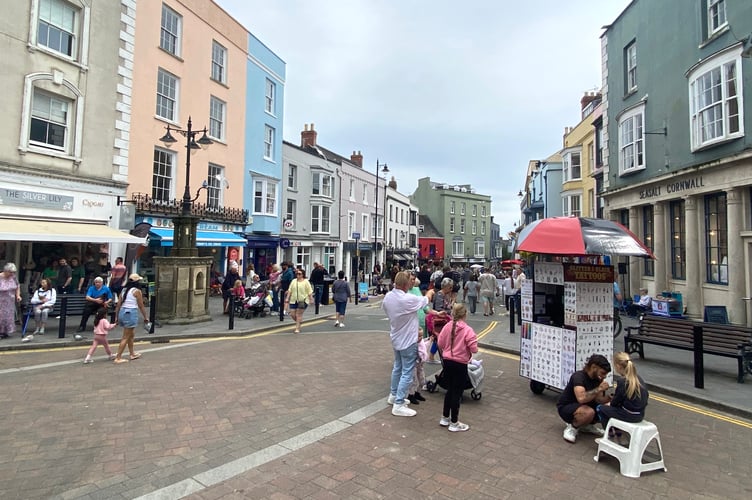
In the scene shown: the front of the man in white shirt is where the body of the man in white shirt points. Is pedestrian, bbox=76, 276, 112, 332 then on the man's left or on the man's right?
on the man's left

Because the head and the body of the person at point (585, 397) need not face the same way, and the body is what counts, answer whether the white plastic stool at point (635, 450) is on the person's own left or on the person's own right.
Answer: on the person's own right

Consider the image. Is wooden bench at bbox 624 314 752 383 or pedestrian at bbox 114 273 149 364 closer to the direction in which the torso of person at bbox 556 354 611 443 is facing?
the wooden bench

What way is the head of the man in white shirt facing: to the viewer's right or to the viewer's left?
to the viewer's right

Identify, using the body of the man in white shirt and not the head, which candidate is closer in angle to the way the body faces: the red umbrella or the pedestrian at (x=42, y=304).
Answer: the red umbrella

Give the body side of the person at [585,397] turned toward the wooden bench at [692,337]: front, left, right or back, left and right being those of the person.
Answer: left

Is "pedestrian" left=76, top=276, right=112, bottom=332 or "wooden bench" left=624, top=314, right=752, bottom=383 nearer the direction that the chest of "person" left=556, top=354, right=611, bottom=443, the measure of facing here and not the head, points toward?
the wooden bench

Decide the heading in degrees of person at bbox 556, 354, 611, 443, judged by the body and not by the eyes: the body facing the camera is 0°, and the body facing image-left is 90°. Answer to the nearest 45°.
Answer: approximately 270°

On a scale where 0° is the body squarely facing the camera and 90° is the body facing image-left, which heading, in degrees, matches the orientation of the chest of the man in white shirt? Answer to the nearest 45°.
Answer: approximately 225°

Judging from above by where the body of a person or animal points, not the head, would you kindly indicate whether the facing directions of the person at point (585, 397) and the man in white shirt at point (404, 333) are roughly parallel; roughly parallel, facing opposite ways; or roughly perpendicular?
roughly perpendicular
